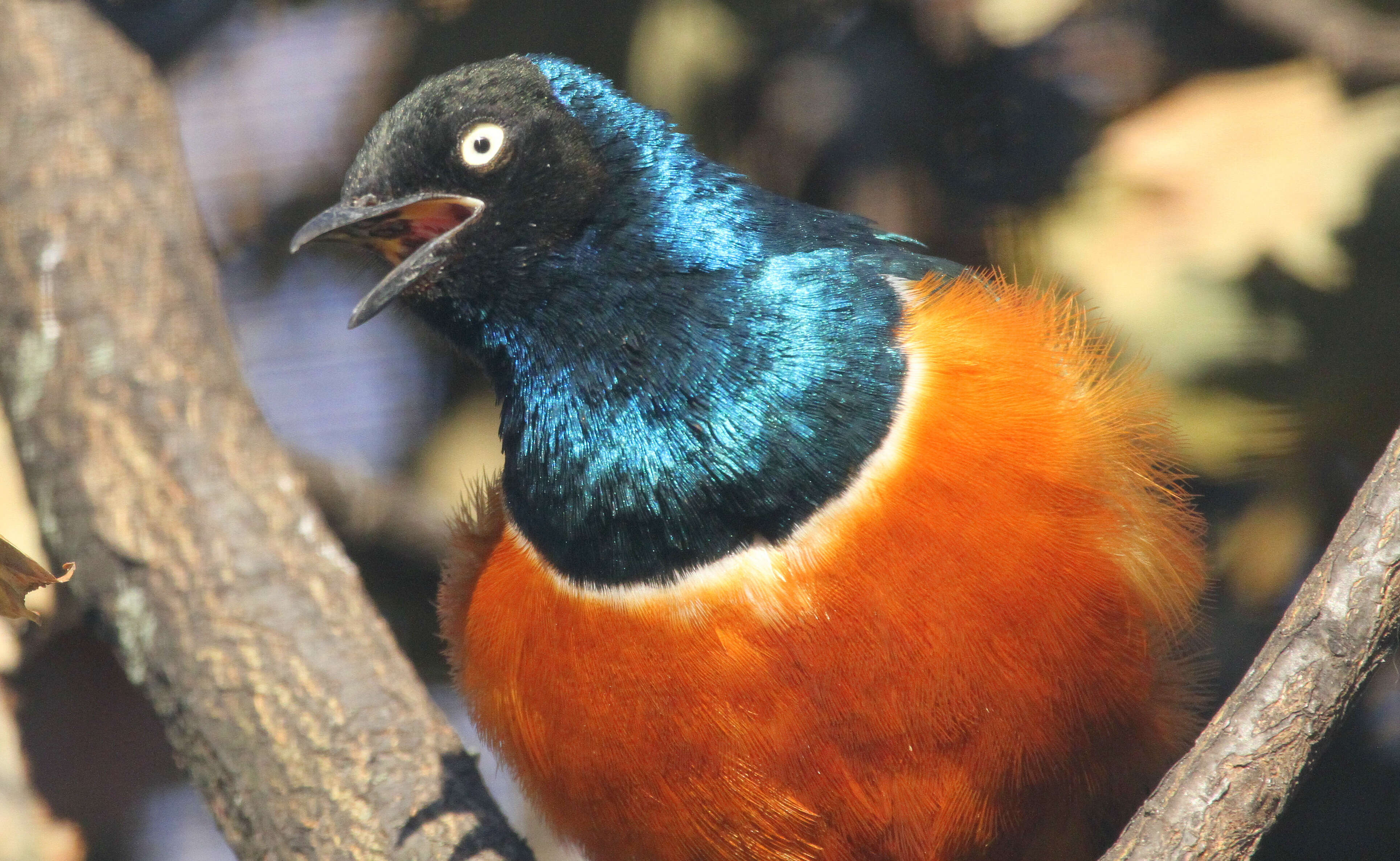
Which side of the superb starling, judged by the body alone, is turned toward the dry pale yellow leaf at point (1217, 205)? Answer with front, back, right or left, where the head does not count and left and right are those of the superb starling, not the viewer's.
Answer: back

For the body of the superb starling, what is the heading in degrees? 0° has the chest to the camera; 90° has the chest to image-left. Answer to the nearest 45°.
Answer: approximately 45°

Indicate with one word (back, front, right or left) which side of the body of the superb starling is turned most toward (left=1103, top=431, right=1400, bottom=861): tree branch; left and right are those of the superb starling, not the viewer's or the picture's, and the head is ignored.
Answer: left

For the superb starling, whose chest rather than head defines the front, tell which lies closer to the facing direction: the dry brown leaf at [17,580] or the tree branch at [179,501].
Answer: the dry brown leaf

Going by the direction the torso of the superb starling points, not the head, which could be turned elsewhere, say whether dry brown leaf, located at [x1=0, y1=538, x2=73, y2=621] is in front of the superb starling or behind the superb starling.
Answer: in front
